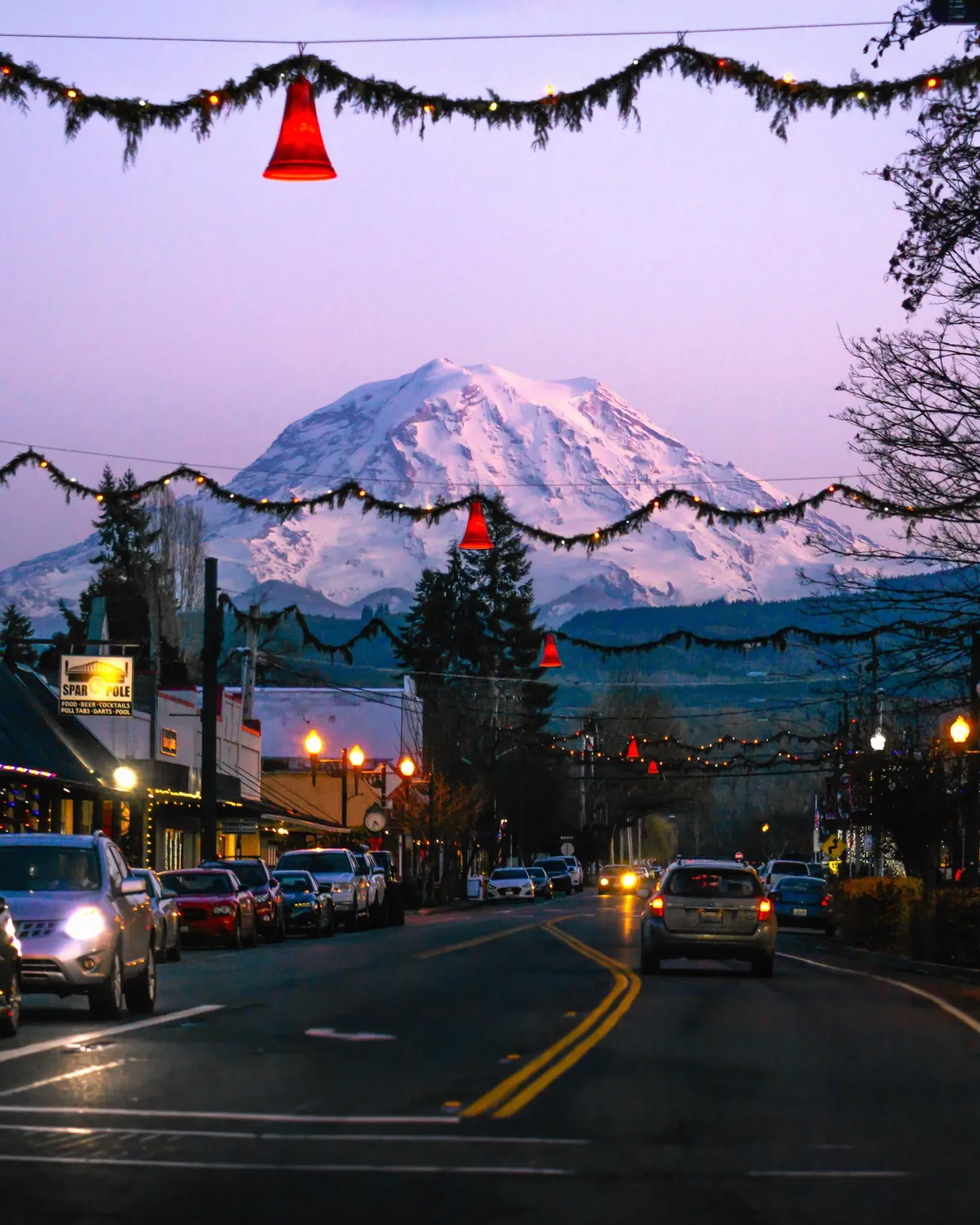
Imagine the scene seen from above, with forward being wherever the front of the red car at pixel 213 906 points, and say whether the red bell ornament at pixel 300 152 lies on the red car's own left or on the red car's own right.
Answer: on the red car's own left

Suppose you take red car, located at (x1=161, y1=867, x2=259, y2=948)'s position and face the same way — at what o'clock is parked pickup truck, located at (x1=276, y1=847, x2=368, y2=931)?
The parked pickup truck is roughly at 5 o'clock from the red car.

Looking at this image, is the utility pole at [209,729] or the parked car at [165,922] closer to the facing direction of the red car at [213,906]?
the parked car

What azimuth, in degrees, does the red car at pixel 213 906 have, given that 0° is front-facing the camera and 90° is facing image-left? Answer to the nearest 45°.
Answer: approximately 45°
